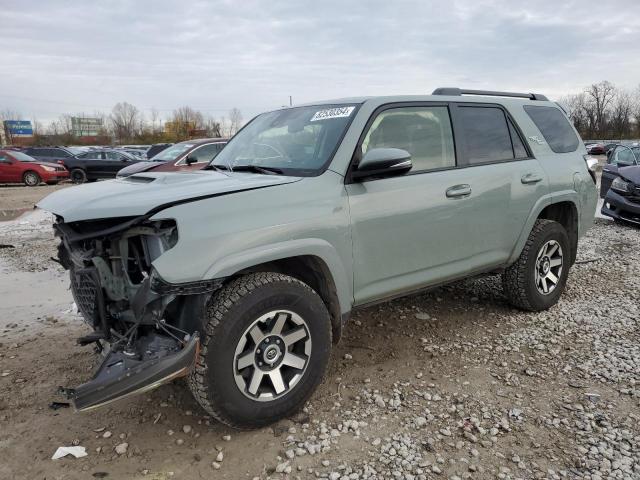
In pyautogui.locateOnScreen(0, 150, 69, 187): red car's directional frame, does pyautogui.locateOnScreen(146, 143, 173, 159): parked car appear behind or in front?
in front

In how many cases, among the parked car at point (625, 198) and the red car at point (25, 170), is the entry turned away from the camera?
0

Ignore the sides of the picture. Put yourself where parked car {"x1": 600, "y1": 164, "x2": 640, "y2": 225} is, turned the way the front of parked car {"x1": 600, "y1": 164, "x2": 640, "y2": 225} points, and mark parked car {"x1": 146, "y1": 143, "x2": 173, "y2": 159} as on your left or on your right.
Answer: on your right

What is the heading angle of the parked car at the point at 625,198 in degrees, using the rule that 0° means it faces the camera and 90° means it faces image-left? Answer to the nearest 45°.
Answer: approximately 45°

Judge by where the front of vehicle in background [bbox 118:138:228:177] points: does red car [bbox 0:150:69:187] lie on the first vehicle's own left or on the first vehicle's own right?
on the first vehicle's own right

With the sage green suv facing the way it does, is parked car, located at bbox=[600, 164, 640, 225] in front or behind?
behind

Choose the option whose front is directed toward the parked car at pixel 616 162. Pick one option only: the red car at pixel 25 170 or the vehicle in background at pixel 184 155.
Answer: the red car

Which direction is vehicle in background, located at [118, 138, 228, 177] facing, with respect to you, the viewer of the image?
facing the viewer and to the left of the viewer

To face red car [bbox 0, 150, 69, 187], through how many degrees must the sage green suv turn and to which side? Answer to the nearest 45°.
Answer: approximately 90° to its right

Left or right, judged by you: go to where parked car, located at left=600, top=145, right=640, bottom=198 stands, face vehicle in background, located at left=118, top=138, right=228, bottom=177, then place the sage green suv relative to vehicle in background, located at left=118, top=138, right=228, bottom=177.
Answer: left
